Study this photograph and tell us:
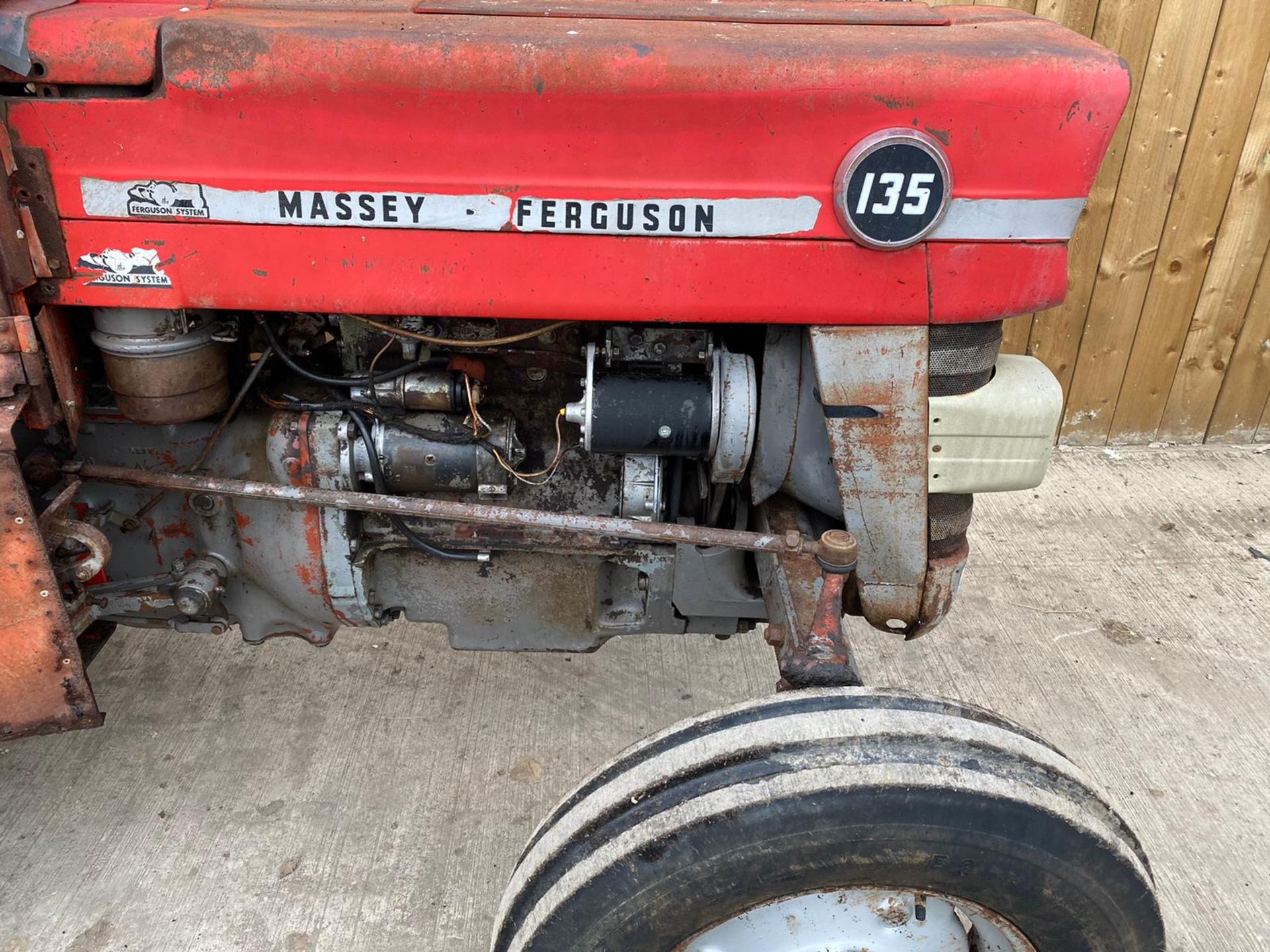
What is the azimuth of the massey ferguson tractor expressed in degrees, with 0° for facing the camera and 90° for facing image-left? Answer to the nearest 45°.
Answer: approximately 270°

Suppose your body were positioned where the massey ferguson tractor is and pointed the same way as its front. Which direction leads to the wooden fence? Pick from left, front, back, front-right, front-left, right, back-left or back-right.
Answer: front-left
